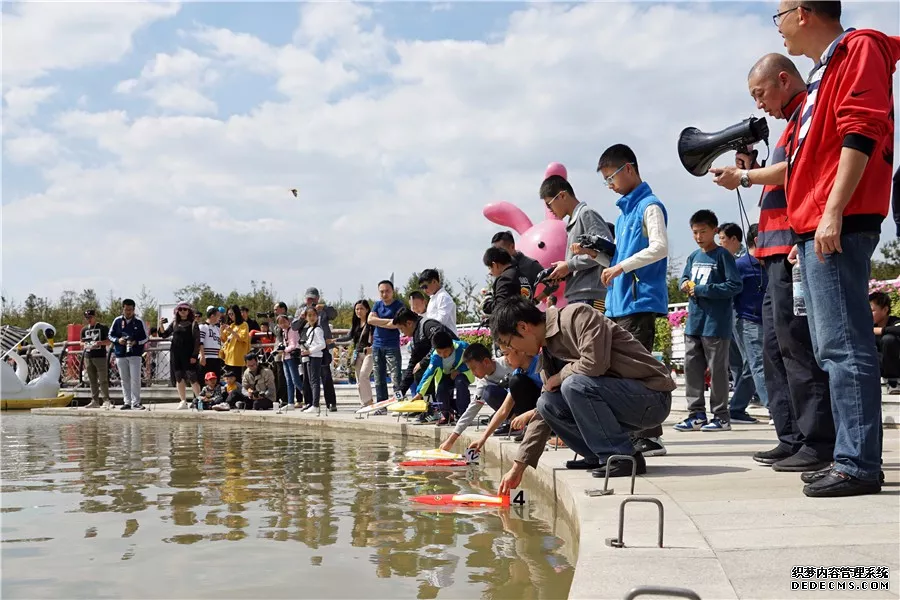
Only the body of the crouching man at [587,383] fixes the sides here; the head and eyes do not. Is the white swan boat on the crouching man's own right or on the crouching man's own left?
on the crouching man's own right

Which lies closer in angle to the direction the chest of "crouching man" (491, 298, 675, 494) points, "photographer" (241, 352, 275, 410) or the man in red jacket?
the photographer

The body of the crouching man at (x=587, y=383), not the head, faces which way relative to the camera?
to the viewer's left
